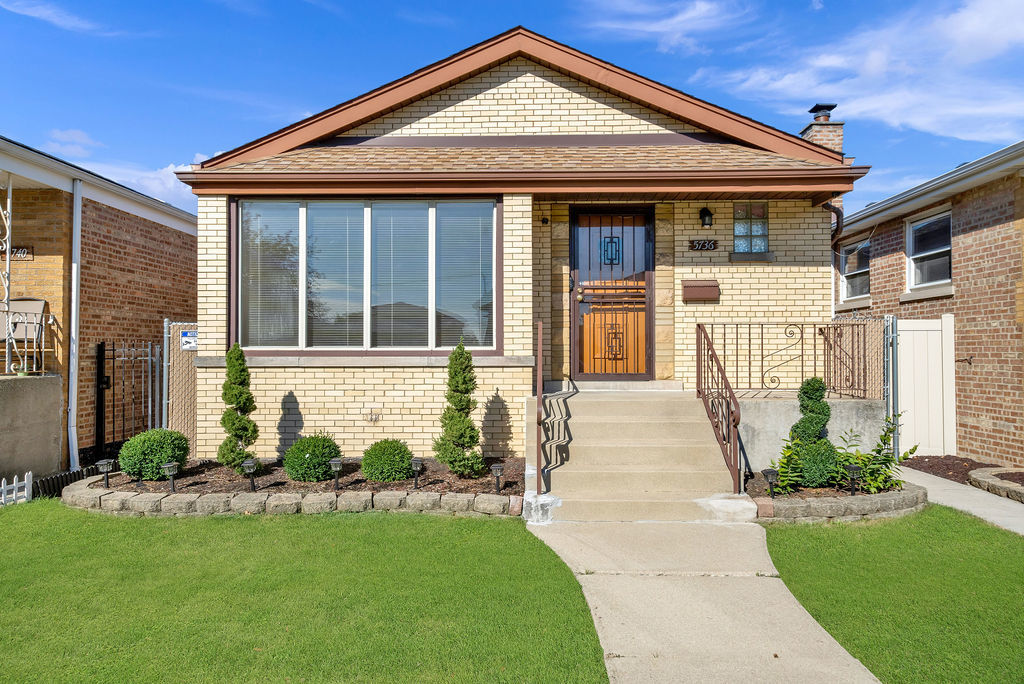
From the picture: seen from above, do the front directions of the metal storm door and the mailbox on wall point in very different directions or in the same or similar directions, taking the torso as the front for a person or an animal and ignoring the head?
same or similar directions

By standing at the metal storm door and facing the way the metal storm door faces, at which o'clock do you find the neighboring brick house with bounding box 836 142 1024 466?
The neighboring brick house is roughly at 9 o'clock from the metal storm door.

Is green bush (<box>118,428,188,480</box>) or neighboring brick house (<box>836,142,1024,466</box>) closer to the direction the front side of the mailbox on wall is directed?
the green bush

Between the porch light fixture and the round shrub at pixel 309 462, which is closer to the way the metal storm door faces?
the round shrub

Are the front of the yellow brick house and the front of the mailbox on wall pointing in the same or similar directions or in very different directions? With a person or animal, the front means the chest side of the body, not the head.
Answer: same or similar directions

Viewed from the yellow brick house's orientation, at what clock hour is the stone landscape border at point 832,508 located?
The stone landscape border is roughly at 10 o'clock from the yellow brick house.

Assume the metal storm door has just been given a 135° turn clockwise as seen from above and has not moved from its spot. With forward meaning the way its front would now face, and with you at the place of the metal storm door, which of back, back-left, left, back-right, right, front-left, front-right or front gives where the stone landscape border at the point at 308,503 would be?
left

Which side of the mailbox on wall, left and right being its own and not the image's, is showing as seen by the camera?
front

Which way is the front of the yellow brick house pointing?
toward the camera

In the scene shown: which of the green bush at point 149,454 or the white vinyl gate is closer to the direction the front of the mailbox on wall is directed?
the green bush

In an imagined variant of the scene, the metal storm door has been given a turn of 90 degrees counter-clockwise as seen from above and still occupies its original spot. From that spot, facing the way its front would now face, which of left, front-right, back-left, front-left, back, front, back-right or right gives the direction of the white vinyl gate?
front

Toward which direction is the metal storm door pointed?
toward the camera

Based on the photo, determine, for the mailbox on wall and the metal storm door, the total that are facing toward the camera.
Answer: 2

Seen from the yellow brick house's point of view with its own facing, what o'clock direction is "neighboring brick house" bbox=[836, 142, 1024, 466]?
The neighboring brick house is roughly at 9 o'clock from the yellow brick house.

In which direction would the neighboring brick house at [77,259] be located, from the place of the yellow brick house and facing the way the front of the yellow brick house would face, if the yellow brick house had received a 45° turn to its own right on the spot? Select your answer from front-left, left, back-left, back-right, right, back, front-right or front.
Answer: front-right
